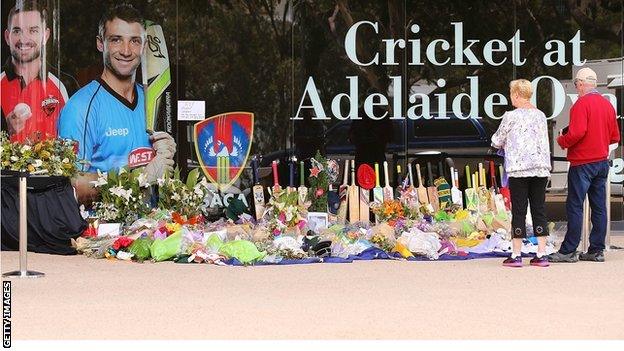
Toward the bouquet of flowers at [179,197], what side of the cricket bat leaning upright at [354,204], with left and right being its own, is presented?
right

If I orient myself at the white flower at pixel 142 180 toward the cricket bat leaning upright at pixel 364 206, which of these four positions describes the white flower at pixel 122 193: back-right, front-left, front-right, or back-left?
back-right

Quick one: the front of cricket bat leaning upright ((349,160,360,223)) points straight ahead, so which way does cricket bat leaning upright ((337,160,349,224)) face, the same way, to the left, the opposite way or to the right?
the same way

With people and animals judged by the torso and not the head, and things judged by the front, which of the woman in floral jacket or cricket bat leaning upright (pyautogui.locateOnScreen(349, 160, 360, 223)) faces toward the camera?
the cricket bat leaning upright

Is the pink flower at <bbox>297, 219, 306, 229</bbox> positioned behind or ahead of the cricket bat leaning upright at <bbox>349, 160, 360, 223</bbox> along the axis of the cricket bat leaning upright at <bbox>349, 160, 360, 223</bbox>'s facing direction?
ahead

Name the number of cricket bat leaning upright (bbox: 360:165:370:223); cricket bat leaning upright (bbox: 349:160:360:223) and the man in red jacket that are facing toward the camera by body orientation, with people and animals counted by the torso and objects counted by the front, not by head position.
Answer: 2

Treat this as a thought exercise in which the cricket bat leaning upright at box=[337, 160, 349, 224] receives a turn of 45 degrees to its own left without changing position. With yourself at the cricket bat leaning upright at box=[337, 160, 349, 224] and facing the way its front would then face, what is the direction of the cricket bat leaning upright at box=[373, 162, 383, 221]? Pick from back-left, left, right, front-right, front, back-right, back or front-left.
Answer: front-left

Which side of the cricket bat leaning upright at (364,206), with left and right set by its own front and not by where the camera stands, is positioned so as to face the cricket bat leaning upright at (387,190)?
left

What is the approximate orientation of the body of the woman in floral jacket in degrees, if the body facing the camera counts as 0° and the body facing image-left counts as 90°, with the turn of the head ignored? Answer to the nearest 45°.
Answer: approximately 135°

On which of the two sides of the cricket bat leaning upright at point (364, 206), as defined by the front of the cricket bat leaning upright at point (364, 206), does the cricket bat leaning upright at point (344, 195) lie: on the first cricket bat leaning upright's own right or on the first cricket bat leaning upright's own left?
on the first cricket bat leaning upright's own right

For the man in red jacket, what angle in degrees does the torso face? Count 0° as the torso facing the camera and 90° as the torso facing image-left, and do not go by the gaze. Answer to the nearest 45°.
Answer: approximately 135°

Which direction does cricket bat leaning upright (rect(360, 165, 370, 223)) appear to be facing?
toward the camera

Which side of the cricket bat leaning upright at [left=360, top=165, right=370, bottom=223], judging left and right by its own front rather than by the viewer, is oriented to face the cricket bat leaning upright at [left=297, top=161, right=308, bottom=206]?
right
